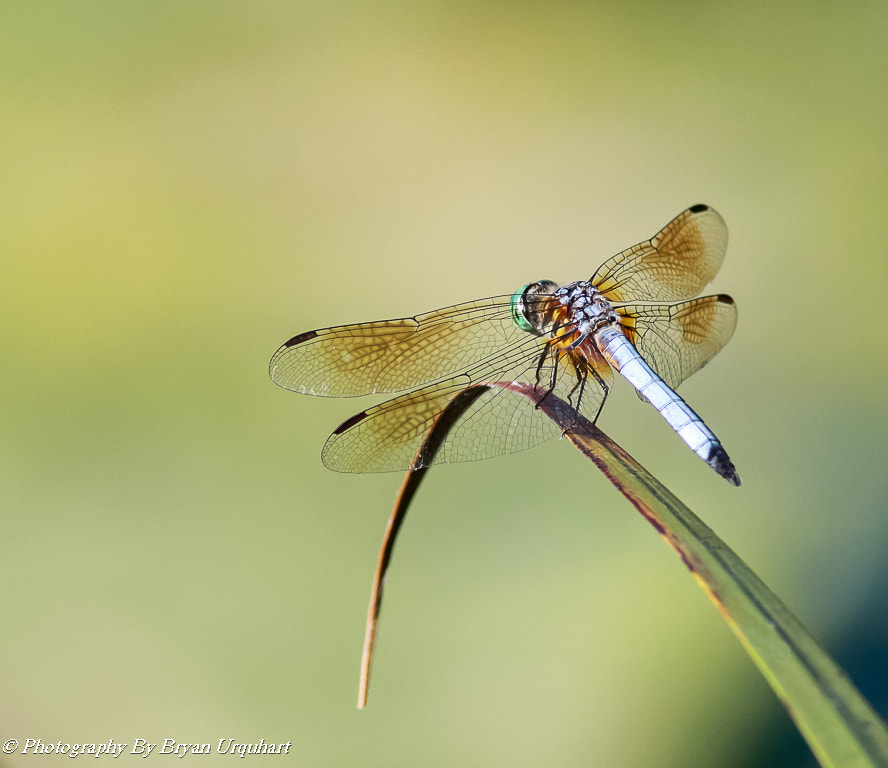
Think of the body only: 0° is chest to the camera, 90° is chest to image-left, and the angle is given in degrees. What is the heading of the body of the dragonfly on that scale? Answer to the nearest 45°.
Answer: approximately 135°
